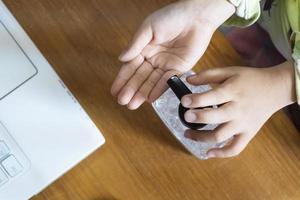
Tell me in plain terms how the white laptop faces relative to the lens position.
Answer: facing away from the viewer and to the right of the viewer
